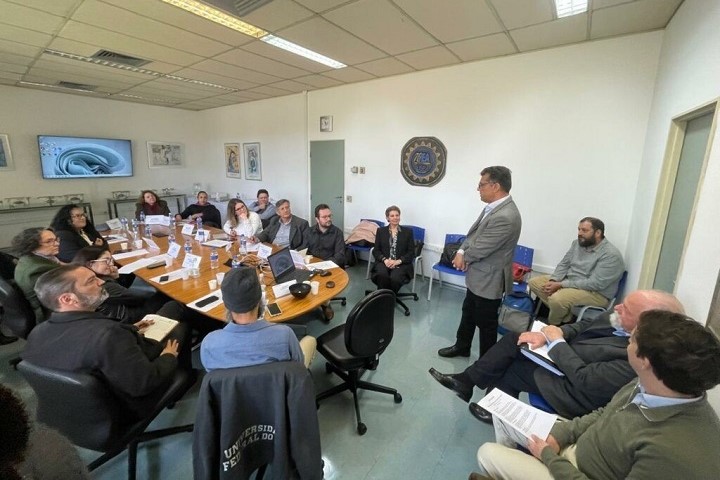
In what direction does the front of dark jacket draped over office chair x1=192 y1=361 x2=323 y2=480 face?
away from the camera

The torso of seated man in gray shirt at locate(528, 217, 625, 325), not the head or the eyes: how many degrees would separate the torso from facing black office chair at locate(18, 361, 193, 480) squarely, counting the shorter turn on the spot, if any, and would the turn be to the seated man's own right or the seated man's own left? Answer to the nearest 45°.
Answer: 0° — they already face it

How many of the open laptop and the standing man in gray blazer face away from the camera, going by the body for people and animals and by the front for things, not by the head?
0

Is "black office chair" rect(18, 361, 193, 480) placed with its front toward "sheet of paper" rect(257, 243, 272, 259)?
yes

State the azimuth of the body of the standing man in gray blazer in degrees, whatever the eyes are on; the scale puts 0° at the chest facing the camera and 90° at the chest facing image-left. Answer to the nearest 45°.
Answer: approximately 90°

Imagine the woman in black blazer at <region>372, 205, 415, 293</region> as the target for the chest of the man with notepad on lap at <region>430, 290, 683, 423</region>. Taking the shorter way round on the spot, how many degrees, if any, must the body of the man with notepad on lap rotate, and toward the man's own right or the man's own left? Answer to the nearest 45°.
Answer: approximately 45° to the man's own right

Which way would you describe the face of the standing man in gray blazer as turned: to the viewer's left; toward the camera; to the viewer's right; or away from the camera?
to the viewer's left

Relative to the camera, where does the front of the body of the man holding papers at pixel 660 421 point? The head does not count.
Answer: to the viewer's left

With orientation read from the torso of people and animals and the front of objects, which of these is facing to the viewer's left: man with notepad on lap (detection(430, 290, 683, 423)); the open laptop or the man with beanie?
the man with notepad on lap

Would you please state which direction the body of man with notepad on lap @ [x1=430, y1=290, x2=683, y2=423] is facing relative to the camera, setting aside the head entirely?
to the viewer's left

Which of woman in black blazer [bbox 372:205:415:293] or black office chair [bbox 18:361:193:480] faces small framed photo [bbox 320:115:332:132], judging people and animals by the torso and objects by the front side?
the black office chair

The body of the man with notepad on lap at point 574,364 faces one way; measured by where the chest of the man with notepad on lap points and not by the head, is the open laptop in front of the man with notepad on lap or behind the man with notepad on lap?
in front

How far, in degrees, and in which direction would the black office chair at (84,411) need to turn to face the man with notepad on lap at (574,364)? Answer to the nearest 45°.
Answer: approximately 90° to its right

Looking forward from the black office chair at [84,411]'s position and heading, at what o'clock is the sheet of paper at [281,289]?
The sheet of paper is roughly at 1 o'clock from the black office chair.

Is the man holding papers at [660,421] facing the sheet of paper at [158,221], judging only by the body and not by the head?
yes
